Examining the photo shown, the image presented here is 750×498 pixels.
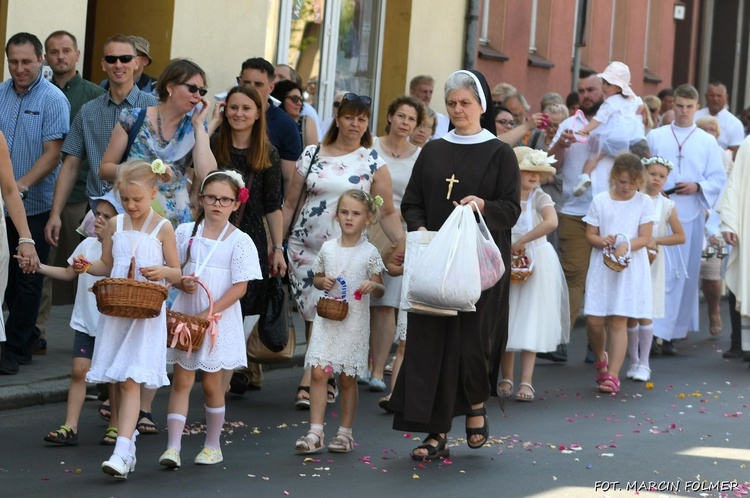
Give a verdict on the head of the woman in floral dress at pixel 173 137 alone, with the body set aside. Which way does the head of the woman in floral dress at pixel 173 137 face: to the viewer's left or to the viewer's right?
to the viewer's right

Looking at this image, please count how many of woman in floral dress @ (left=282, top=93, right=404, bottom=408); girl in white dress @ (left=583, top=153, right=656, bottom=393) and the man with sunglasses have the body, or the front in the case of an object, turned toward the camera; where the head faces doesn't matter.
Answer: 3

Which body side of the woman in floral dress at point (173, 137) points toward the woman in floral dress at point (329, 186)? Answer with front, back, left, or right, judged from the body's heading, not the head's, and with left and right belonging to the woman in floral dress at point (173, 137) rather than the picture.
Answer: left

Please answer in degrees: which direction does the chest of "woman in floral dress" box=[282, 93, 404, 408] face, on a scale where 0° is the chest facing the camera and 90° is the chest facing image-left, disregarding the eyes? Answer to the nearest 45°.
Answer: approximately 0°

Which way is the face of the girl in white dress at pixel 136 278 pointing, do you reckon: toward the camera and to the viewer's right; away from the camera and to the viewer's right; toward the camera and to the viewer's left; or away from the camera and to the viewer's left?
toward the camera and to the viewer's left

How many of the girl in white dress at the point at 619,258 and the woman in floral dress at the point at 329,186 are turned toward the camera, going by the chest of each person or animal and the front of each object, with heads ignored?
2

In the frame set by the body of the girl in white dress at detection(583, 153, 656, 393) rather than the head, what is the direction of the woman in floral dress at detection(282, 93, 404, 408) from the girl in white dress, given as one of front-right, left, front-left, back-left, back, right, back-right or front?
front-right

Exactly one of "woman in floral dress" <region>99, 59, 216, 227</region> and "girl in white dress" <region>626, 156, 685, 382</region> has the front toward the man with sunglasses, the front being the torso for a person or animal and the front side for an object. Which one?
the girl in white dress

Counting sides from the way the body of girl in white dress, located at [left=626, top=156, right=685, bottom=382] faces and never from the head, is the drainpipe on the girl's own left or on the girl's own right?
on the girl's own right

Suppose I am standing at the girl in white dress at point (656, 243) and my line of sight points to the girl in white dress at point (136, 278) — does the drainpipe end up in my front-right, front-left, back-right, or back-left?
back-right
